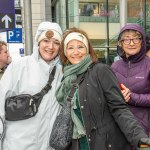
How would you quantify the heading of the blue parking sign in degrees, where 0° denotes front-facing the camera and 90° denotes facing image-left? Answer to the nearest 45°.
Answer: approximately 0°

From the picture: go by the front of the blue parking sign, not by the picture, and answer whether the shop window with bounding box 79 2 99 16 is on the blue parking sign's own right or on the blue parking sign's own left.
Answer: on the blue parking sign's own left

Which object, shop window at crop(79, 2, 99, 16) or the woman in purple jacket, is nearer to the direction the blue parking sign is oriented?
the woman in purple jacket

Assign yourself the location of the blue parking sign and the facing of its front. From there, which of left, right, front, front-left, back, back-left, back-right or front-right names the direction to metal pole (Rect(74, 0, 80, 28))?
back-left

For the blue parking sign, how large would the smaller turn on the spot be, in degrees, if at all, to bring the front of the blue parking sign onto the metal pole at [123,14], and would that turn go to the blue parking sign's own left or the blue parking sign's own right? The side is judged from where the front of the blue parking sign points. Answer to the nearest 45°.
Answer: approximately 90° to the blue parking sign's own left

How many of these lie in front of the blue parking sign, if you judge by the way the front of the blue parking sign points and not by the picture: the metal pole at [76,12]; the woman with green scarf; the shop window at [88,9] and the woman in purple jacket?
2

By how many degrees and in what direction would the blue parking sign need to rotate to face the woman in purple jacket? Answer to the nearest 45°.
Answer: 0° — it already faces them
